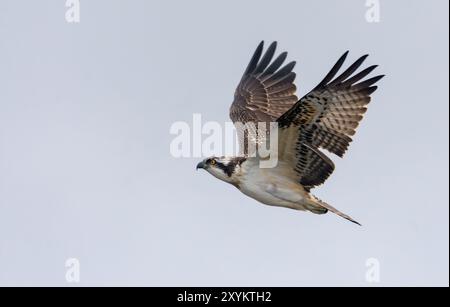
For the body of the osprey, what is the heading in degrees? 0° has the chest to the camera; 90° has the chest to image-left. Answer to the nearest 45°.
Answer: approximately 90°
